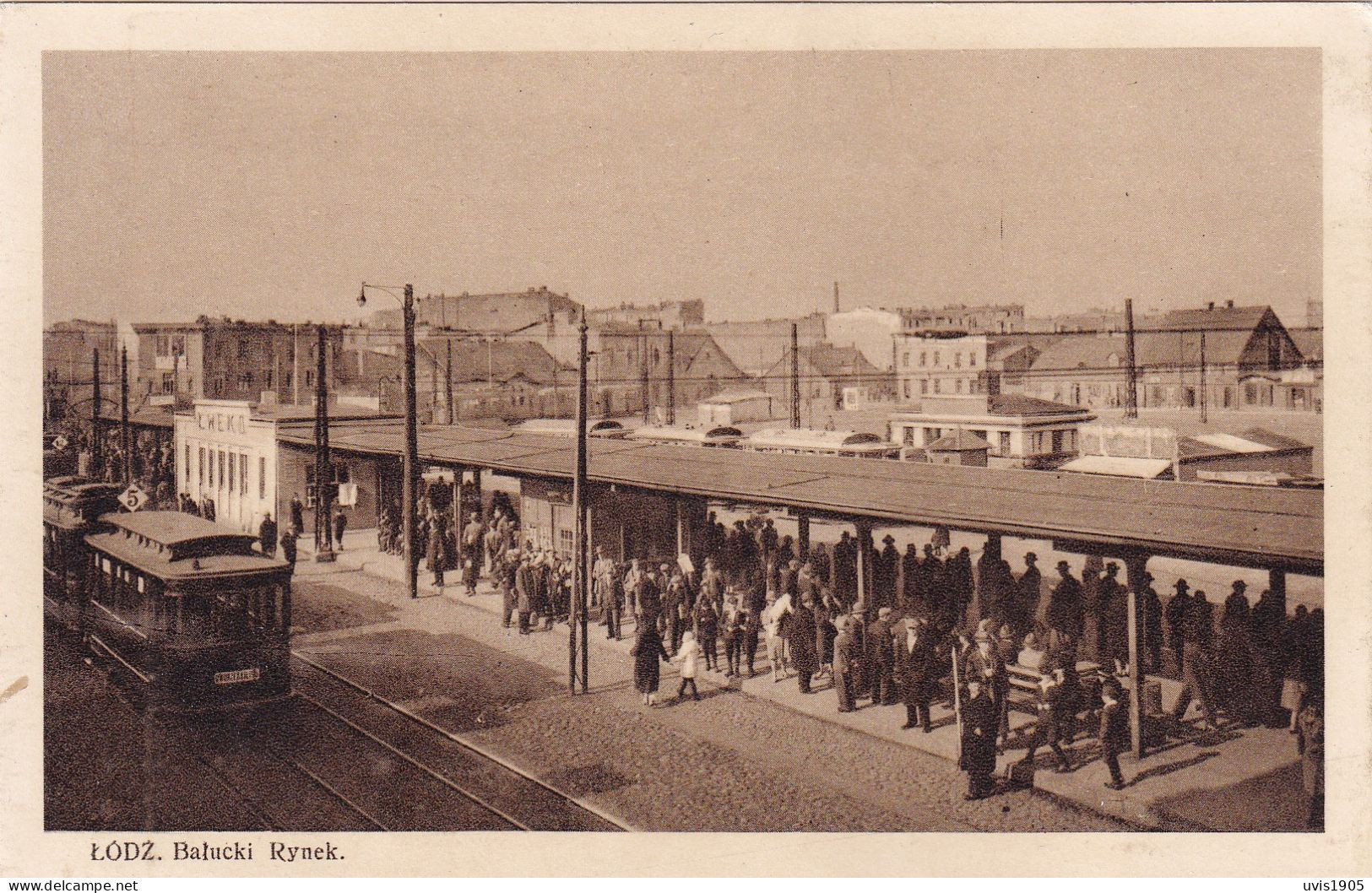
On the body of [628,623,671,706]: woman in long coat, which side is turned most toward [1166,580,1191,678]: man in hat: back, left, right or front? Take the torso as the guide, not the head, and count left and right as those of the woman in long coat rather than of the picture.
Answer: right

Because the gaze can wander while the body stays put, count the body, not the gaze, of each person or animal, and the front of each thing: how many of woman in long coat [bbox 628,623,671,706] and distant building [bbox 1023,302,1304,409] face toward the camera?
1

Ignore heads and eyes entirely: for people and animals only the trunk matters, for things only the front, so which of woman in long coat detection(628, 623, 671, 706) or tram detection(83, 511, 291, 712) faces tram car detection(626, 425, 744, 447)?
the woman in long coat

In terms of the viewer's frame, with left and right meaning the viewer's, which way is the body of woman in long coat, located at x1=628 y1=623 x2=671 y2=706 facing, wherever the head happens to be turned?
facing away from the viewer

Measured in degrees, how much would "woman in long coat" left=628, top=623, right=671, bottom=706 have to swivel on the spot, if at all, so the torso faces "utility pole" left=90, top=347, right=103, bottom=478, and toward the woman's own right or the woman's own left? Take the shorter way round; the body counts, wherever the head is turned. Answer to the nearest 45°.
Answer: approximately 45° to the woman's own left

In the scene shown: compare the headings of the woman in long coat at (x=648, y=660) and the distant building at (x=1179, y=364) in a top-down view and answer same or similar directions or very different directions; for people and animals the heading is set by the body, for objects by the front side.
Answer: very different directions

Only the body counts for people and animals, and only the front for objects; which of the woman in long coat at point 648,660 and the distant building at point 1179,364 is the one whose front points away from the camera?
the woman in long coat

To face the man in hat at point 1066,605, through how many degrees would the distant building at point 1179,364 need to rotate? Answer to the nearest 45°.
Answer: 0° — it already faces them

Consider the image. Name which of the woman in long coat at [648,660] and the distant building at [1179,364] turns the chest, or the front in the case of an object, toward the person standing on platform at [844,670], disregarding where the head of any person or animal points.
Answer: the distant building

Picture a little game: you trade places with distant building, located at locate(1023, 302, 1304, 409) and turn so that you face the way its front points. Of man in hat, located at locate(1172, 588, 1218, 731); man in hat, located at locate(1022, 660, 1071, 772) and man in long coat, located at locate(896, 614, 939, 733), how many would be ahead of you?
3

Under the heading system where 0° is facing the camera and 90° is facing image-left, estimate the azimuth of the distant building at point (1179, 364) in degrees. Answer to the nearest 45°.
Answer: approximately 0°
